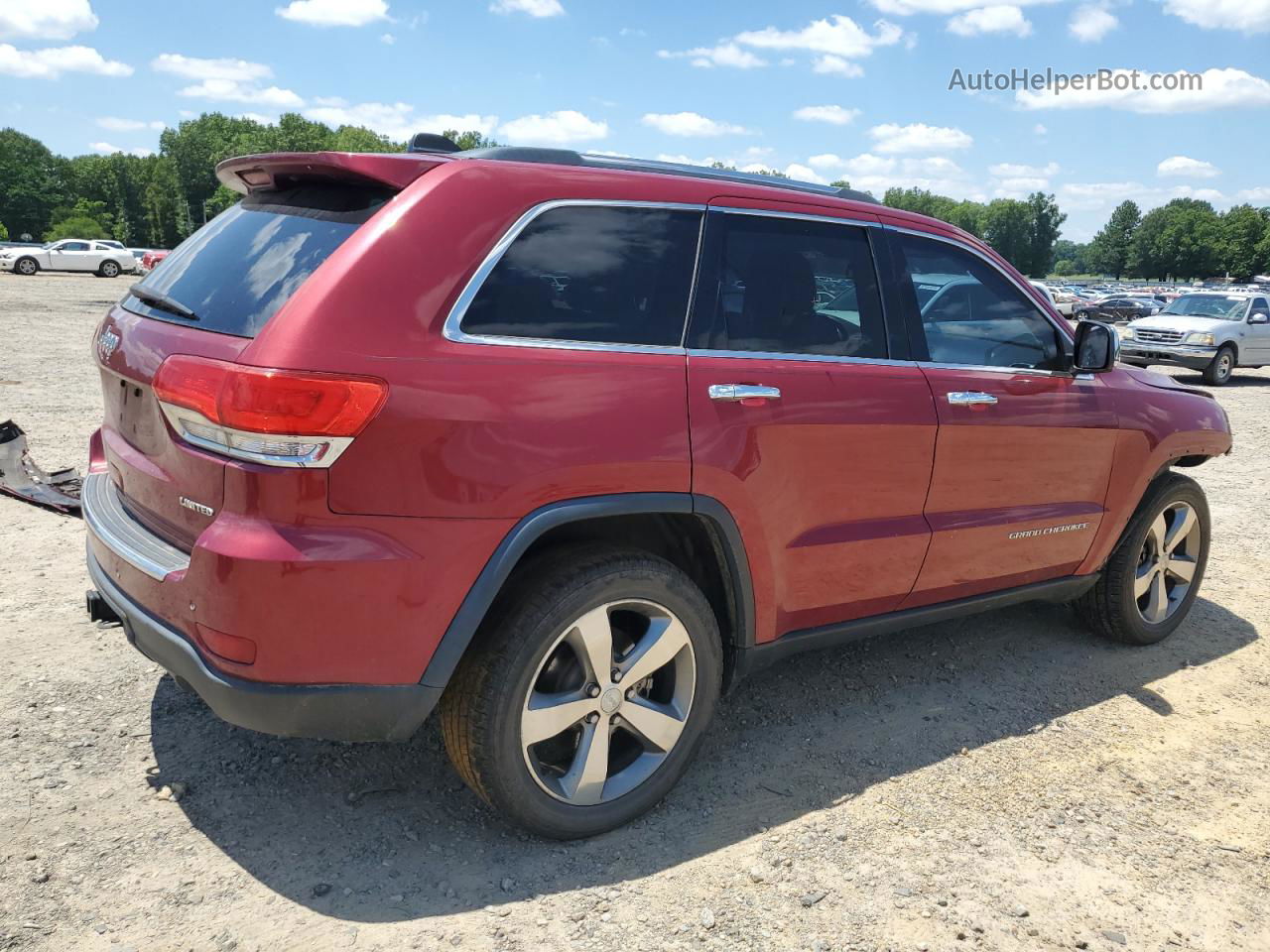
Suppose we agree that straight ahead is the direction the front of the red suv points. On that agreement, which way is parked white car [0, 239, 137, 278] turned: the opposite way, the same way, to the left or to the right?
the opposite way

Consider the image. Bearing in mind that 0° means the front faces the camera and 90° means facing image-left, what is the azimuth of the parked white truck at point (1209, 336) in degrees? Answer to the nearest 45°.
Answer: approximately 45°

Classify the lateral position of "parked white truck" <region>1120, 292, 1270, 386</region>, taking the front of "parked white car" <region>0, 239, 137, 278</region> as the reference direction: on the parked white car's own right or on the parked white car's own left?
on the parked white car's own left

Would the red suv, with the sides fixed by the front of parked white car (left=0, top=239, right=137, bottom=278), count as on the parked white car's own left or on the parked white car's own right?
on the parked white car's own left

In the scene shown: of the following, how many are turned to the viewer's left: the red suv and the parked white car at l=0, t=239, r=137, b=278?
1

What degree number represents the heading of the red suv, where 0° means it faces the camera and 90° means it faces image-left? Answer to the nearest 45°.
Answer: approximately 225°

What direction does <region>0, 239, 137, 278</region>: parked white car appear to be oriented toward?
to the viewer's left

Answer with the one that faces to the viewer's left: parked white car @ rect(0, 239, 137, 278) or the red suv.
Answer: the parked white car
